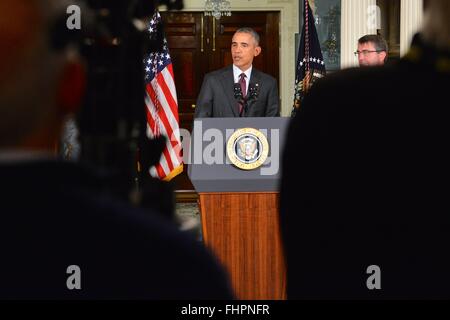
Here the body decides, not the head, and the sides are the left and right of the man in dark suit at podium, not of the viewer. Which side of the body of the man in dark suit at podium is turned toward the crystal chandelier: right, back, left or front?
back

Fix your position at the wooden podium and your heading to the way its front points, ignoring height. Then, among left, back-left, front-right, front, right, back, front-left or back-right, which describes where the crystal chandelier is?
back

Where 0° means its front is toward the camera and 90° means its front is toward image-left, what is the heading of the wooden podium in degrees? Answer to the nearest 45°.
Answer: approximately 0°

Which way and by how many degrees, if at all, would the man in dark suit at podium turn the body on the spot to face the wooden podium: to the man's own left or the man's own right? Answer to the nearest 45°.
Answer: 0° — they already face it

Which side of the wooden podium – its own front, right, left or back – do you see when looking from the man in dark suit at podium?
back

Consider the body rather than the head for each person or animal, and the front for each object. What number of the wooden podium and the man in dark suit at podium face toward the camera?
2

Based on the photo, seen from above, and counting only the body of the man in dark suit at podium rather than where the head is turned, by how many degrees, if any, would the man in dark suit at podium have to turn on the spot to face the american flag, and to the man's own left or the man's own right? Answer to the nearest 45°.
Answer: approximately 135° to the man's own right
